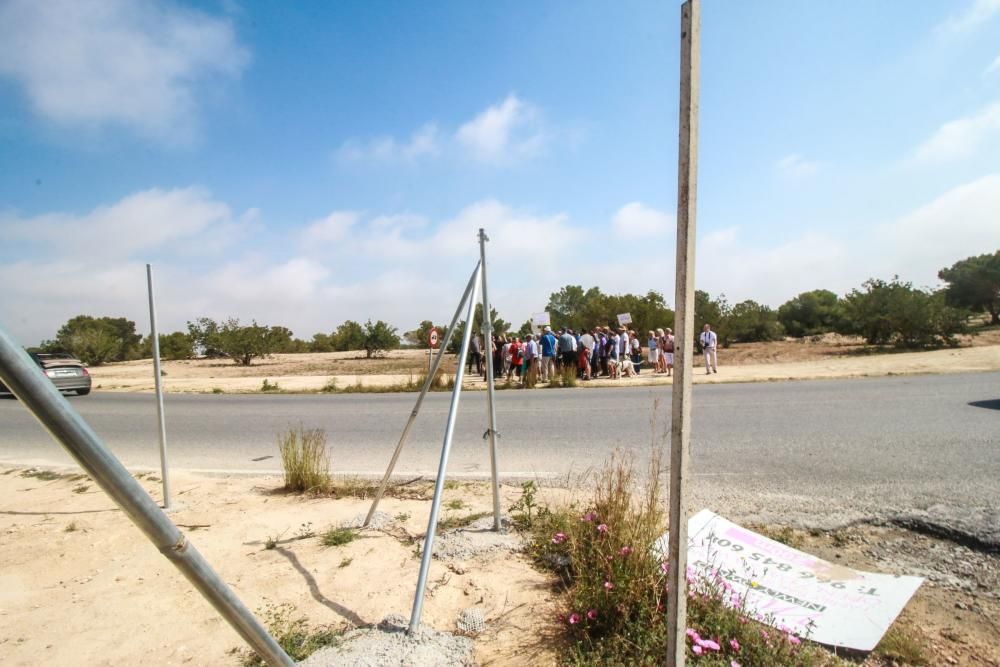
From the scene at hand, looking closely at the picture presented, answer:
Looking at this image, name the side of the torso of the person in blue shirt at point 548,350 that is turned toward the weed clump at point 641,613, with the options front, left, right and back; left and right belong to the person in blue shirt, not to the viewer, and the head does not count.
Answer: back

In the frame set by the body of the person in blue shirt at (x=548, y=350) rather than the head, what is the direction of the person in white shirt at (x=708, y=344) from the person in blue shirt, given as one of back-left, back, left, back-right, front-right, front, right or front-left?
right

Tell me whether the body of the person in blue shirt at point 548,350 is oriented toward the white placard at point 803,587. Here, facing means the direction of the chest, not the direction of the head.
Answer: no

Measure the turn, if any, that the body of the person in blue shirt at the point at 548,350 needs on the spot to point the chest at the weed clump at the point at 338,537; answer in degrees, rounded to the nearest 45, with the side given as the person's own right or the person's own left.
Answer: approximately 180°

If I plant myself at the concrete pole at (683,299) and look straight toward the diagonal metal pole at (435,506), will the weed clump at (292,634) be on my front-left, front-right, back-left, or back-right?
front-left

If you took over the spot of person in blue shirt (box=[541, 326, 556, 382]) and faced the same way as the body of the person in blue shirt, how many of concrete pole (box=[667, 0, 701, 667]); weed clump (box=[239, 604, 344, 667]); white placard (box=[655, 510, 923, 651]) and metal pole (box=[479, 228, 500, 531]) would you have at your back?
4

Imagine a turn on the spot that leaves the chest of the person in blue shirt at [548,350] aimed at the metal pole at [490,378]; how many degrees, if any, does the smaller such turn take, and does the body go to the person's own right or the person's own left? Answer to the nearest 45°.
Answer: approximately 180°

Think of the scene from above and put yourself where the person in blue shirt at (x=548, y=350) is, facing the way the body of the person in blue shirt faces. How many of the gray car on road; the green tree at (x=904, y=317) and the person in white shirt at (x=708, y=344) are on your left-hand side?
1

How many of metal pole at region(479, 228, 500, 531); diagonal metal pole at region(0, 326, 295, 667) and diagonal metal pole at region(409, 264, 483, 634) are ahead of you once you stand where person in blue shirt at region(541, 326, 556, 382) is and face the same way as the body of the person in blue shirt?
0

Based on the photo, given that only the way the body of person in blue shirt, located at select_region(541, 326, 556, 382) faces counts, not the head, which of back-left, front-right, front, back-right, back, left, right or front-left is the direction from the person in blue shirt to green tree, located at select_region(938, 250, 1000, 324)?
front-right

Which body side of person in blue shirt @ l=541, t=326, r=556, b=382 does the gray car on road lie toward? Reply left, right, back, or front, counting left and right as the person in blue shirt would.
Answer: left

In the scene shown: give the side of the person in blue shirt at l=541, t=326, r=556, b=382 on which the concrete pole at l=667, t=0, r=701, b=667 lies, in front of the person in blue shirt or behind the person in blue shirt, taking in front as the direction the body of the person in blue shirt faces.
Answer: behind

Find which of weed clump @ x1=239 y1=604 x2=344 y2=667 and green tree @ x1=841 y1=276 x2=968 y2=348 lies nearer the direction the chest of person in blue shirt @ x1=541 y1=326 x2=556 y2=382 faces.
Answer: the green tree

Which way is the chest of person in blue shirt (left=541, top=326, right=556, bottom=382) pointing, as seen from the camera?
away from the camera

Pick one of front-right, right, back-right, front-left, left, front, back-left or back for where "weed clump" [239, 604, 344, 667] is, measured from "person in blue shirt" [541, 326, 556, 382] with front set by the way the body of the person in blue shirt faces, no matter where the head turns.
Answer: back
